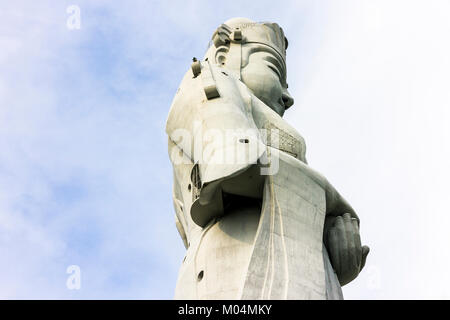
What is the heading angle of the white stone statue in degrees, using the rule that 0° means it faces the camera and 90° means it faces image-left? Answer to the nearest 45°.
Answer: approximately 270°
